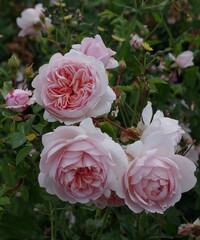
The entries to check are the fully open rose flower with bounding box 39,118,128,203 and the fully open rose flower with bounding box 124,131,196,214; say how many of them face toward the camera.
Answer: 2

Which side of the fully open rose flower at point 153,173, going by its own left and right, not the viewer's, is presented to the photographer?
front

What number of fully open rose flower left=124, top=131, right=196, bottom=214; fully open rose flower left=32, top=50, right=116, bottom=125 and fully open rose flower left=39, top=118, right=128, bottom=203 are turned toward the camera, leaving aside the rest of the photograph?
3

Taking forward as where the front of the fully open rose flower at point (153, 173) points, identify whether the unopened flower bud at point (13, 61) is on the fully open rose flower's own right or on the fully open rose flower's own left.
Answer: on the fully open rose flower's own right

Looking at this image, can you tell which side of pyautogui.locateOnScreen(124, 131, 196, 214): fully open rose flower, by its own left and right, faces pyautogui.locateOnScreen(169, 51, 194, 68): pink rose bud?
back

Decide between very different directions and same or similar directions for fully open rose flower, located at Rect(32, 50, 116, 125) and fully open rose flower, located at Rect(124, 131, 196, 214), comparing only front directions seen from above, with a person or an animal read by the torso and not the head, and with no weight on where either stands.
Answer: same or similar directions

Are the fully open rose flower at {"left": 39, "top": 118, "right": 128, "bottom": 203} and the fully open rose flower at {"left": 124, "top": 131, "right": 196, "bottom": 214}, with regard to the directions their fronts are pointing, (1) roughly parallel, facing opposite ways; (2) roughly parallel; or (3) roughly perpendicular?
roughly parallel

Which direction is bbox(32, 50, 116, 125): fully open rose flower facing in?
toward the camera

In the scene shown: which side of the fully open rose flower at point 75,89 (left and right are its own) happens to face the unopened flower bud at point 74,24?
back
